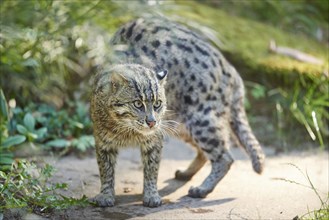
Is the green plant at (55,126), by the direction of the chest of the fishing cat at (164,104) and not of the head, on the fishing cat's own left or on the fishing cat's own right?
on the fishing cat's own right

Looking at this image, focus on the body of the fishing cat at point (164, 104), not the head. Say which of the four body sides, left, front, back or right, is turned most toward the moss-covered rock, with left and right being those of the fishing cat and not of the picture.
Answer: back

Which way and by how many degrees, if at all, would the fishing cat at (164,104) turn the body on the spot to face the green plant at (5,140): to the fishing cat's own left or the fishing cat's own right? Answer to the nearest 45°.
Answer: approximately 45° to the fishing cat's own right

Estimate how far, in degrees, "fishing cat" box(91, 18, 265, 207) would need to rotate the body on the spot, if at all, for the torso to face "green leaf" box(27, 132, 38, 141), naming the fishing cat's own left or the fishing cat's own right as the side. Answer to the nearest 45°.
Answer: approximately 45° to the fishing cat's own right

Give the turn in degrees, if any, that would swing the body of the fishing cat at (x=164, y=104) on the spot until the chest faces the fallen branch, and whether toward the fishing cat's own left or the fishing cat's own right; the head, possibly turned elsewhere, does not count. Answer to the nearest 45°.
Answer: approximately 180°

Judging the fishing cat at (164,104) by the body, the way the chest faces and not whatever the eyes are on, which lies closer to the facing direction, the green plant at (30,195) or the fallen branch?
the green plant

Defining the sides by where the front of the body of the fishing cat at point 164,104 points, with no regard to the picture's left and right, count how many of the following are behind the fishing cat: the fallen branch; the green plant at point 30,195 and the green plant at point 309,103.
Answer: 2

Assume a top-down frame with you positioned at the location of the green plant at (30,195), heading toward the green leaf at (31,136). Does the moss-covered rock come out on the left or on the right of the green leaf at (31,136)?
right

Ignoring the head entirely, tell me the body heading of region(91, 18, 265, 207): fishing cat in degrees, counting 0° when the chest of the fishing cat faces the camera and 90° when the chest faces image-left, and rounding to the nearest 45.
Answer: approximately 45°

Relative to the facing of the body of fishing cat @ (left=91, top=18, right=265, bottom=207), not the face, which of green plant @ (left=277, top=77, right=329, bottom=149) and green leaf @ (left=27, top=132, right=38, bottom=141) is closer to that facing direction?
the green leaf

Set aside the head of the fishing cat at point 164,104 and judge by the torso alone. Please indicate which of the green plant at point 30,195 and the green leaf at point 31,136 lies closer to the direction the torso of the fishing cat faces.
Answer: the green plant

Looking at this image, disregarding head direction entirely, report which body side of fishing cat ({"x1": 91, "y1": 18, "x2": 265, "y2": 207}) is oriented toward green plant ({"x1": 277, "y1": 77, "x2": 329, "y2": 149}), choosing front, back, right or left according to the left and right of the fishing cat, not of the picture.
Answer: back

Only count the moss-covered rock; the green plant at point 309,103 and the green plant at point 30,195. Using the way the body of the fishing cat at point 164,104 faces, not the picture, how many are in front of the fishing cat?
1
